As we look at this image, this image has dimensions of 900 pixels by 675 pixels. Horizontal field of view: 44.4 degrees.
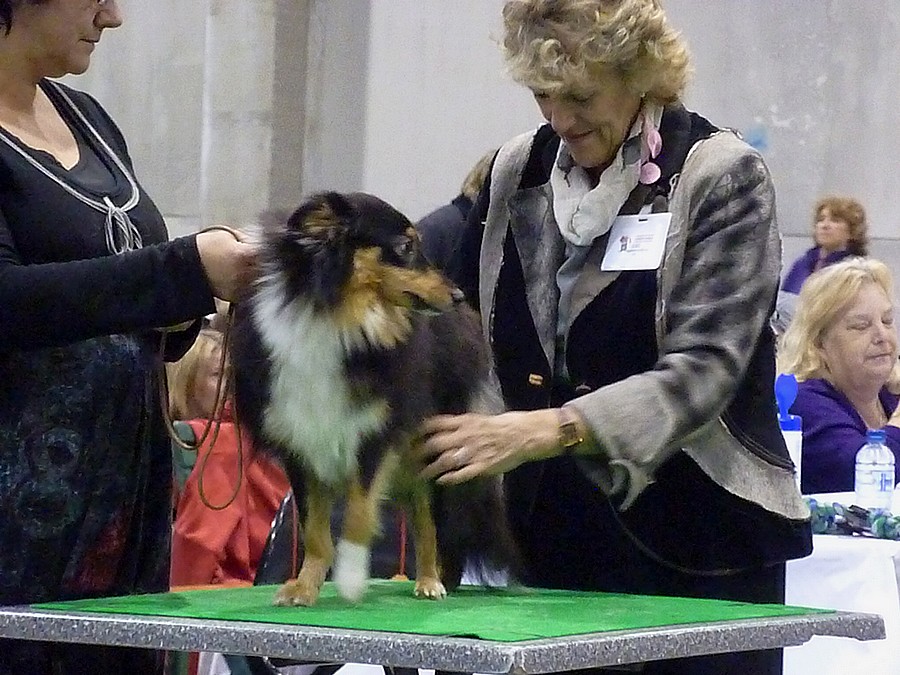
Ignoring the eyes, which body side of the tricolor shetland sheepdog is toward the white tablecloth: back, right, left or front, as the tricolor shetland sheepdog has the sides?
back

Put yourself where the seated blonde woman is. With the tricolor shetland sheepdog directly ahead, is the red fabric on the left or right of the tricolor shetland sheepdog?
right

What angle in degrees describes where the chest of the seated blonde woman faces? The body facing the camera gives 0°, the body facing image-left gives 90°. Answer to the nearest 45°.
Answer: approximately 315°

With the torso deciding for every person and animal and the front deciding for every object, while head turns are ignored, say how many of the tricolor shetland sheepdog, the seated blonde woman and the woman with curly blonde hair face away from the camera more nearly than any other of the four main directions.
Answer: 0

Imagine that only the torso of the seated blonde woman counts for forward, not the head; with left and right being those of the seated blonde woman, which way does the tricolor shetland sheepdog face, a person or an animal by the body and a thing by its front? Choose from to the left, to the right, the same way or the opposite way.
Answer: to the right

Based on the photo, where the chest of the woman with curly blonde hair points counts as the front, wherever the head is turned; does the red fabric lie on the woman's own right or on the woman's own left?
on the woman's own right

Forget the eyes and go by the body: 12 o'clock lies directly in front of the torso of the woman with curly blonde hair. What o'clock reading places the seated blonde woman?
The seated blonde woman is roughly at 5 o'clock from the woman with curly blonde hair.
